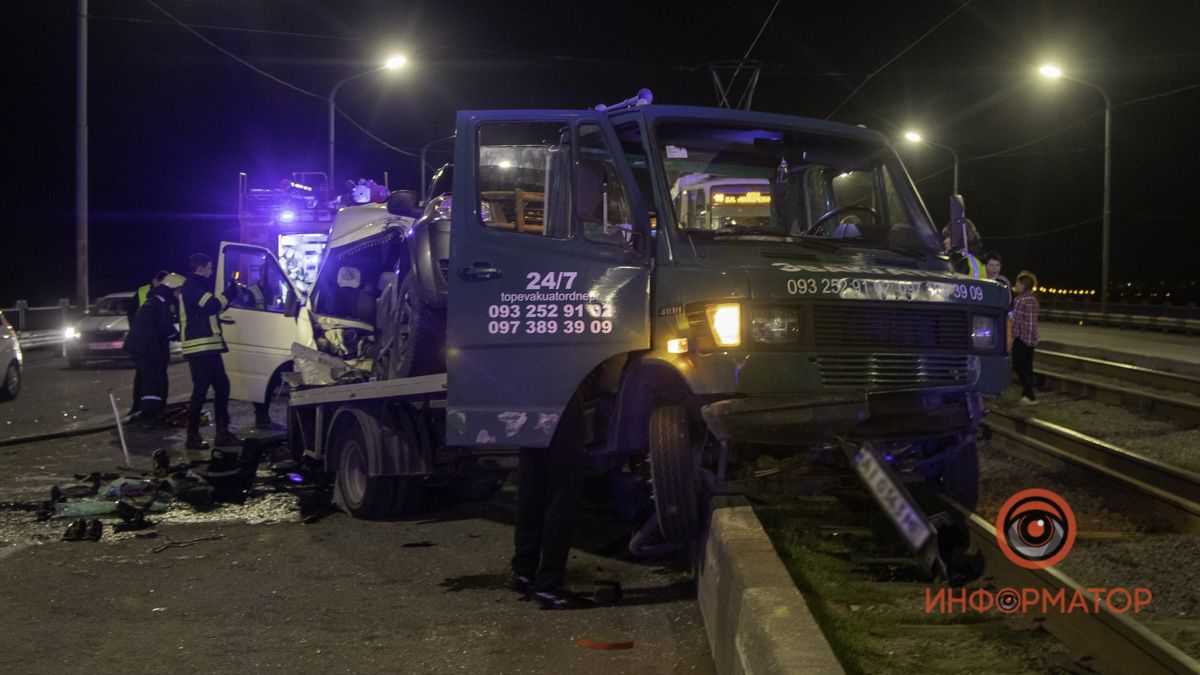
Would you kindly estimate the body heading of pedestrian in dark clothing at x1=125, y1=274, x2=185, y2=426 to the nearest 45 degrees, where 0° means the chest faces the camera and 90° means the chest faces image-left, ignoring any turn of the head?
approximately 270°

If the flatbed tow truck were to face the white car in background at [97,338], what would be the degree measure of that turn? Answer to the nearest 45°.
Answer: approximately 180°

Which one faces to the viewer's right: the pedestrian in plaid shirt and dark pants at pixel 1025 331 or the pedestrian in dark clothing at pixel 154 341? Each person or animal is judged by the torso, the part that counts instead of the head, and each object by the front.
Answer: the pedestrian in dark clothing at pixel 154 341

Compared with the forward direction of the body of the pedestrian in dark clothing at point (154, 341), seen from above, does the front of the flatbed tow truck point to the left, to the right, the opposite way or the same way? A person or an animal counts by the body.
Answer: to the right

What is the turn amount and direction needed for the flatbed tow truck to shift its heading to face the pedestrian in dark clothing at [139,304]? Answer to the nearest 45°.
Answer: approximately 180°

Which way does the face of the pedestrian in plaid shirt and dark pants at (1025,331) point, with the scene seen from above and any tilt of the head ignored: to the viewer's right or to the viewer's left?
to the viewer's left
